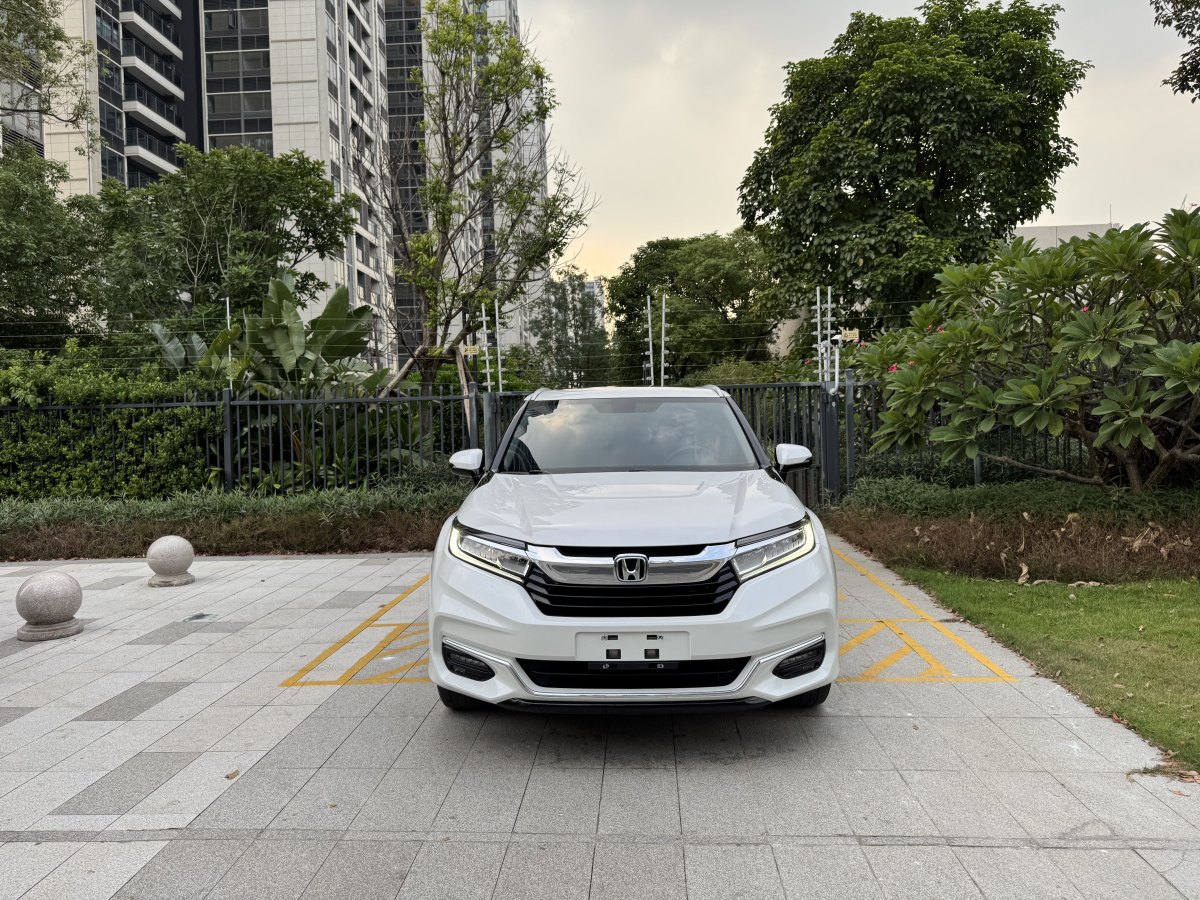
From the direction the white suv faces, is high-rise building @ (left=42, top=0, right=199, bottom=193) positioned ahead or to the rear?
to the rear

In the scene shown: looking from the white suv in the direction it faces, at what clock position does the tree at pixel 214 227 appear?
The tree is roughly at 5 o'clock from the white suv.

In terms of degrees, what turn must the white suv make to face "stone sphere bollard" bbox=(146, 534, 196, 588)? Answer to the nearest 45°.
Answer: approximately 135° to its right

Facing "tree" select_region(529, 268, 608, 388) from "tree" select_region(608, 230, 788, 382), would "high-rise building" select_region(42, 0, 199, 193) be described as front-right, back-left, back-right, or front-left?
front-left

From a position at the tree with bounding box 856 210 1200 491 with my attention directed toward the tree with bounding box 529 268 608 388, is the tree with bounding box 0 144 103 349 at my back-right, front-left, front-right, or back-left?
front-left

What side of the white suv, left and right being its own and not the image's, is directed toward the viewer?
front

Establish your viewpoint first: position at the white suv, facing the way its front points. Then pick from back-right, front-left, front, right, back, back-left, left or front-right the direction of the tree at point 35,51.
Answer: back-right

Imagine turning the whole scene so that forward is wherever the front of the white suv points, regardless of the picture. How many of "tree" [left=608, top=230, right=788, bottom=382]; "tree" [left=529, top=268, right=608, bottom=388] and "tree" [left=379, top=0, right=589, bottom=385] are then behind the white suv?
3

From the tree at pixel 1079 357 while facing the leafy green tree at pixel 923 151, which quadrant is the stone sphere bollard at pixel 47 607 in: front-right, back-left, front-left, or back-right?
back-left
